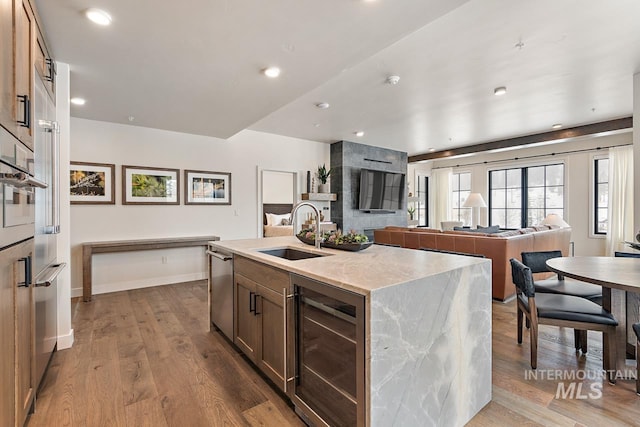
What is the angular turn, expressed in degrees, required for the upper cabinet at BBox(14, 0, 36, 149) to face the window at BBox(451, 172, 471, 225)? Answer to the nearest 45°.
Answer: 0° — it already faces it

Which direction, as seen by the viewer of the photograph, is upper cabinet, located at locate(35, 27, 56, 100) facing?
facing to the right of the viewer

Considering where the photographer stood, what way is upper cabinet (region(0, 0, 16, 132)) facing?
facing to the right of the viewer

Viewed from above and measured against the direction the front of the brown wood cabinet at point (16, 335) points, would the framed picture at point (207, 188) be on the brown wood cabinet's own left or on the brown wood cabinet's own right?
on the brown wood cabinet's own left

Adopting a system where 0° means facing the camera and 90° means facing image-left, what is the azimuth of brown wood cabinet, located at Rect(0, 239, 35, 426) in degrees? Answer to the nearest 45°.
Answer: approximately 270°

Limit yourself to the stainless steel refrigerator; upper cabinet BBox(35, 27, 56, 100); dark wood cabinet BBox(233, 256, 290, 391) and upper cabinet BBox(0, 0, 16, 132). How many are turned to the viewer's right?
3

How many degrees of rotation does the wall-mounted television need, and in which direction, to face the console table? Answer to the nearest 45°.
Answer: approximately 90° to its right

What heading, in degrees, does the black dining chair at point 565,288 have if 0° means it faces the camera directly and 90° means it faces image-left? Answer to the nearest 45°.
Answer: approximately 315°

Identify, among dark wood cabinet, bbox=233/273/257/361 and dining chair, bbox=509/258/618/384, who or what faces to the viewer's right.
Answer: the dining chair

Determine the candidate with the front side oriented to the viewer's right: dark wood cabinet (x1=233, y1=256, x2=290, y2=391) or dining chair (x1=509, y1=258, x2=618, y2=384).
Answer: the dining chair

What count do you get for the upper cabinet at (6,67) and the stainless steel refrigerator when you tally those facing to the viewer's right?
2

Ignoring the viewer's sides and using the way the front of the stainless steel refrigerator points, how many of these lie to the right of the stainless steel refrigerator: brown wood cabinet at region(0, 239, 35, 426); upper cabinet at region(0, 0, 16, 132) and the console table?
2

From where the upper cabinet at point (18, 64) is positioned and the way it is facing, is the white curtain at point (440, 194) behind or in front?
in front
